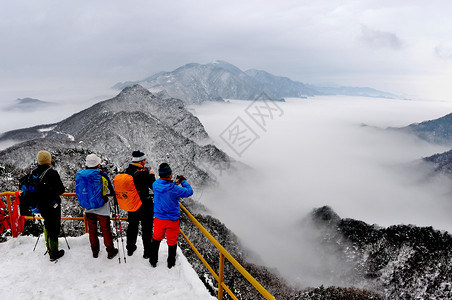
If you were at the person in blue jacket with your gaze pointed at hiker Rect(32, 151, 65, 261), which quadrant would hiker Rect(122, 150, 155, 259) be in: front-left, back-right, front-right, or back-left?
front-right

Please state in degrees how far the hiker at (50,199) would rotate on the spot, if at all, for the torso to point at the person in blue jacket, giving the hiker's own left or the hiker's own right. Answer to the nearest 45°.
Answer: approximately 90° to the hiker's own right

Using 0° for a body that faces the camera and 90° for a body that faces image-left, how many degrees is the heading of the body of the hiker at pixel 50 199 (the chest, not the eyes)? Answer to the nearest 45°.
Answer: approximately 225°
